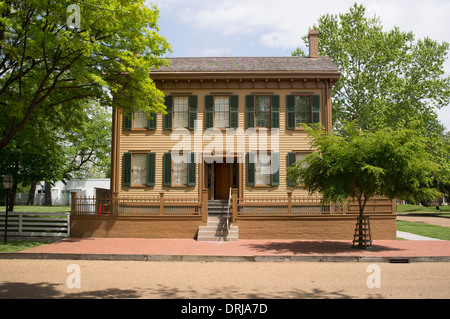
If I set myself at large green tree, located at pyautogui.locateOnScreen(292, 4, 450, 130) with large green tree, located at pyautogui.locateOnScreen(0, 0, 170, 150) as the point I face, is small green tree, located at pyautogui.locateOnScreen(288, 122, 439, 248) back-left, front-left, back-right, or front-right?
front-left

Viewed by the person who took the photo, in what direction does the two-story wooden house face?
facing the viewer

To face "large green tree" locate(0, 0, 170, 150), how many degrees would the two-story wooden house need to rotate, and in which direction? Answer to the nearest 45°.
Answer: approximately 45° to its right

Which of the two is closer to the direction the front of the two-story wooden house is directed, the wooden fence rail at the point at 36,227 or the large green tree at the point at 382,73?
the wooden fence rail

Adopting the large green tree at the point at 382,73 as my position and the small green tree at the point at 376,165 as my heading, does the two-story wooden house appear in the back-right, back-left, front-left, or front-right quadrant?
front-right

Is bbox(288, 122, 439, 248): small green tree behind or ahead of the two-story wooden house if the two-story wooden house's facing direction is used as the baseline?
ahead

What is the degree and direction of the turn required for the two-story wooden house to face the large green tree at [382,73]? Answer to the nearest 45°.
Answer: approximately 135° to its left

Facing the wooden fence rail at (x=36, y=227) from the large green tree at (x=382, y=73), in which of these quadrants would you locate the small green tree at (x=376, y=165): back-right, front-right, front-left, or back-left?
front-left

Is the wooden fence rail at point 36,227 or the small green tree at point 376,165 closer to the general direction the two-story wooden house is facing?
the small green tree
